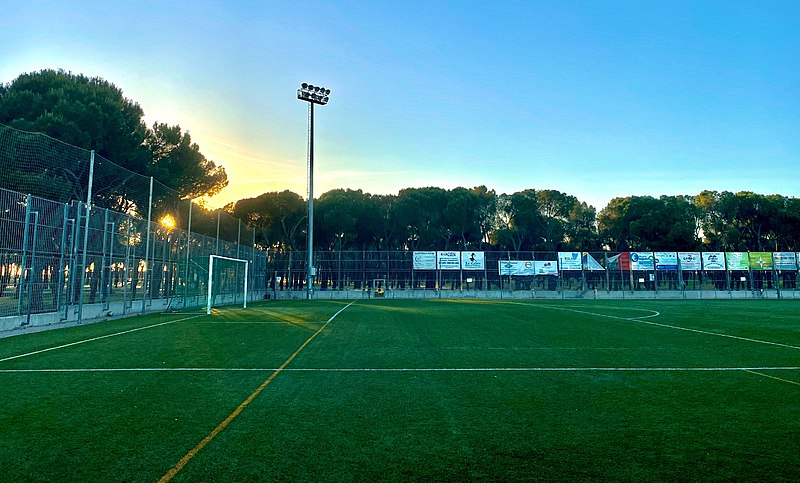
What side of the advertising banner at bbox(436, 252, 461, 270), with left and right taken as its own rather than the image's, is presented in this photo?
front

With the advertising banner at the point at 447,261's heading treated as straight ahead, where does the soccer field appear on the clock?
The soccer field is roughly at 12 o'clock from the advertising banner.

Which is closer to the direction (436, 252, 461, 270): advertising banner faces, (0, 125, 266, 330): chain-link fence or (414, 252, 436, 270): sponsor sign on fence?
the chain-link fence

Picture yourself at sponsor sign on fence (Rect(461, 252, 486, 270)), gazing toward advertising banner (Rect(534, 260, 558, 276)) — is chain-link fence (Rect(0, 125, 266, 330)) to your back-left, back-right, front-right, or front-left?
back-right

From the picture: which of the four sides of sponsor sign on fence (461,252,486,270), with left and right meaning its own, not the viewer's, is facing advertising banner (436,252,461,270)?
right

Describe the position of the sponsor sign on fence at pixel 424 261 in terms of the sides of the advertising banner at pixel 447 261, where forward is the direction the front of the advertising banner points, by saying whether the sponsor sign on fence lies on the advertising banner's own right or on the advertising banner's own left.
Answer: on the advertising banner's own right

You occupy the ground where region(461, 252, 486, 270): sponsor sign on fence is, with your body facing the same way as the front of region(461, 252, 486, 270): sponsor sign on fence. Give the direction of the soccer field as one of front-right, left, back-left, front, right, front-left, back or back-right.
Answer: front

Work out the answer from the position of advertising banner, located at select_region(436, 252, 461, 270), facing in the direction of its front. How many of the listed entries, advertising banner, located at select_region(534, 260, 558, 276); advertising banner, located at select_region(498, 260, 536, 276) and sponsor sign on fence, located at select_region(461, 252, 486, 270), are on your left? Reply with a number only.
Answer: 3

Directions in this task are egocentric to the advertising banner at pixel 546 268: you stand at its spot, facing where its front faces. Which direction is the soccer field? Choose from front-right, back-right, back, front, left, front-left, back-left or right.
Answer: front

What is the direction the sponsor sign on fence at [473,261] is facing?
toward the camera

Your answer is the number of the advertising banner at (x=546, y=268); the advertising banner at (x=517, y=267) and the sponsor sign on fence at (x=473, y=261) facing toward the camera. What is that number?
3

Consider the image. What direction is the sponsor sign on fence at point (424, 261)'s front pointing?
toward the camera

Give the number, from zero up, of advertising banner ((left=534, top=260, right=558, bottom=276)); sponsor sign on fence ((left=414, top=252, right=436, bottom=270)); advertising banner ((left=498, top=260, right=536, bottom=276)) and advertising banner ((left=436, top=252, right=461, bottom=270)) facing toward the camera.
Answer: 4

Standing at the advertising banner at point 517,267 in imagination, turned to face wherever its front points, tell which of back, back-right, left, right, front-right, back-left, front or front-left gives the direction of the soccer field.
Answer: front

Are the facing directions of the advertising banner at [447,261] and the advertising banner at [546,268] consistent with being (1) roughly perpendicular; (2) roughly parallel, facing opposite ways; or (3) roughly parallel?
roughly parallel

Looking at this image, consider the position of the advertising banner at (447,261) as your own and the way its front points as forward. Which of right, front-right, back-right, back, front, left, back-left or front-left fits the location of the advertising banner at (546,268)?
left

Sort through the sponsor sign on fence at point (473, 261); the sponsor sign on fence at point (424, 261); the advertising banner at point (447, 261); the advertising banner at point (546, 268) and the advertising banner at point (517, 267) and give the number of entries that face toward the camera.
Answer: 5
